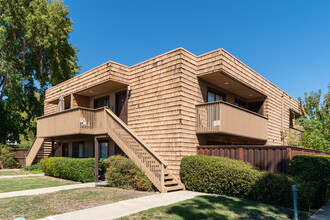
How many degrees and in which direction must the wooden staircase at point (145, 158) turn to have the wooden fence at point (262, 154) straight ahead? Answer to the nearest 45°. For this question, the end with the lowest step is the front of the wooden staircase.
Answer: approximately 45° to its left

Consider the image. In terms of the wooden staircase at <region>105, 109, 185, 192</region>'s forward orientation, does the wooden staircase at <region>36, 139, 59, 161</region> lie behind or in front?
behind

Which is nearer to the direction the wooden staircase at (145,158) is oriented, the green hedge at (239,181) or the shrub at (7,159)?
the green hedge

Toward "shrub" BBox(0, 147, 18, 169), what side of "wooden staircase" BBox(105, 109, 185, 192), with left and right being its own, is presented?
back

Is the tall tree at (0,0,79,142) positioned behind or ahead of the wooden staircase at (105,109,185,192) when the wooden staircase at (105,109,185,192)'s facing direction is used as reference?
behind

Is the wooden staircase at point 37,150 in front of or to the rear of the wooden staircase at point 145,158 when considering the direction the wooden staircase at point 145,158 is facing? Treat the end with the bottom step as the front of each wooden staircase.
to the rear

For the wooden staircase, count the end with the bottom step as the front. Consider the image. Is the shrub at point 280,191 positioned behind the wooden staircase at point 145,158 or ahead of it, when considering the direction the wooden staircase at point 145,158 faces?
ahead

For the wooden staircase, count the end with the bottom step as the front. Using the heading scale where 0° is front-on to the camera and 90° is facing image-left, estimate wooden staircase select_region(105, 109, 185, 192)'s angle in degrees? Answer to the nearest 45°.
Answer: approximately 315°

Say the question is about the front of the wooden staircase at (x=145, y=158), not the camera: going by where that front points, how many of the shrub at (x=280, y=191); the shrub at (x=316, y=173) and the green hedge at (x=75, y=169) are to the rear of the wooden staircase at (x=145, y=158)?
1

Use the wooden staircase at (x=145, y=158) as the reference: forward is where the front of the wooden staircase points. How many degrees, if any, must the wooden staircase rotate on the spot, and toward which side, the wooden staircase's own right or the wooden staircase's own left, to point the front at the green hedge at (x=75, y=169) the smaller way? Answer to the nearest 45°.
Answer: approximately 180°

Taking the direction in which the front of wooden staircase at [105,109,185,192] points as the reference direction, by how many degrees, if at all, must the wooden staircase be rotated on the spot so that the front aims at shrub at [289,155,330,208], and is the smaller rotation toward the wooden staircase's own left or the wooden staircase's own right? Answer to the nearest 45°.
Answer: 0° — it already faces it

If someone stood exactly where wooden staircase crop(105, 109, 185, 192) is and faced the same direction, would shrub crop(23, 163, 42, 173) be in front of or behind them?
behind
